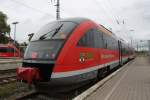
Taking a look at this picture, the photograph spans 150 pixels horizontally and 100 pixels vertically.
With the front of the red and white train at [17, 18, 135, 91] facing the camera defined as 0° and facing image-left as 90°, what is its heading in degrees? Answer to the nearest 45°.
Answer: approximately 45°

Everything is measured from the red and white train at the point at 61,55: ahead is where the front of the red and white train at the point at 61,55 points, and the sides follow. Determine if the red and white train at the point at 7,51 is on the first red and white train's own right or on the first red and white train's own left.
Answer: on the first red and white train's own right
